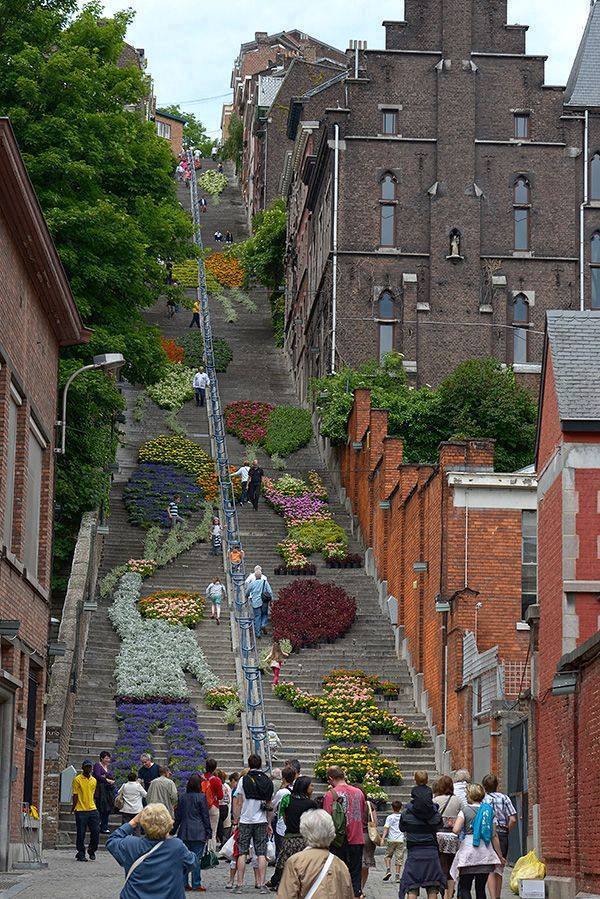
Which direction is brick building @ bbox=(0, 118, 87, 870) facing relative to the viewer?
to the viewer's right

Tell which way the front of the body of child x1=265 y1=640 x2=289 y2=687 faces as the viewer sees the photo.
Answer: away from the camera

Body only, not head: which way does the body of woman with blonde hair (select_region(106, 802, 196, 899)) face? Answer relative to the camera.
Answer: away from the camera

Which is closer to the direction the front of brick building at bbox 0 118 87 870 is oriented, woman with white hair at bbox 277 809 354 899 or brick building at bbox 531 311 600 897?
the brick building

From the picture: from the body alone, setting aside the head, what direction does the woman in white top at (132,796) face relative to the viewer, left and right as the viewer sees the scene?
facing away from the viewer

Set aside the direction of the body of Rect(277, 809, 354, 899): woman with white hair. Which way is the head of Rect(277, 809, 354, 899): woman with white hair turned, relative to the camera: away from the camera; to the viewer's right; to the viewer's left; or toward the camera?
away from the camera

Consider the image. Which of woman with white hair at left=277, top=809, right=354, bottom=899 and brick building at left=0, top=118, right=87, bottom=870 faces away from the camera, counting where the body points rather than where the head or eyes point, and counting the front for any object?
the woman with white hair

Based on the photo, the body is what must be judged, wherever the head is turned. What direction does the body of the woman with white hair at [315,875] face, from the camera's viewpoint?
away from the camera
